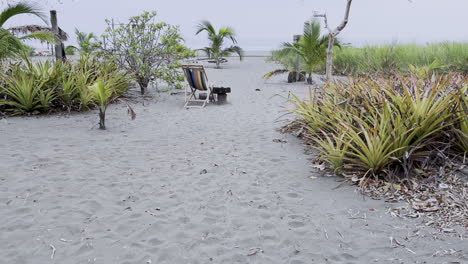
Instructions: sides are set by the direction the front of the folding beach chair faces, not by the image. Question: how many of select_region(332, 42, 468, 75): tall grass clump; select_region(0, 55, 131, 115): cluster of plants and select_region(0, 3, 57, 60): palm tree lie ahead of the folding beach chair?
1

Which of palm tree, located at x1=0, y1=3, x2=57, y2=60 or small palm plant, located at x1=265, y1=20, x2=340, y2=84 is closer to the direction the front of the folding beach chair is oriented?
the small palm plant

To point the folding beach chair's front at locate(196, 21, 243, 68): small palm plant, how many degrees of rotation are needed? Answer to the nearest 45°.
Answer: approximately 45° to its left

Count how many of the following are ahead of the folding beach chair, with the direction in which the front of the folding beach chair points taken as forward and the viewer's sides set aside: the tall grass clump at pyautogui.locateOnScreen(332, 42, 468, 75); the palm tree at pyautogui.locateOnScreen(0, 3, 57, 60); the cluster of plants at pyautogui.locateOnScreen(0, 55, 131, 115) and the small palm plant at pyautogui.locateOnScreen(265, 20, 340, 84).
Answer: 2

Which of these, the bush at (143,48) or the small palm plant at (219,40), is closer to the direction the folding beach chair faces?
the small palm plant

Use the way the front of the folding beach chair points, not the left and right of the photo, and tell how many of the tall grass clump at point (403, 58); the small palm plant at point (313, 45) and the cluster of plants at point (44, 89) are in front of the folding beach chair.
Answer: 2

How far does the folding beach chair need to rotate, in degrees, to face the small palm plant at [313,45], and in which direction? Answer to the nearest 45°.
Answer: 0° — it already faces it

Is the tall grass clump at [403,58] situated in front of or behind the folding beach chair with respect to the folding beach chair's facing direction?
in front

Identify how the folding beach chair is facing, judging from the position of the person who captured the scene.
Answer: facing away from the viewer and to the right of the viewer

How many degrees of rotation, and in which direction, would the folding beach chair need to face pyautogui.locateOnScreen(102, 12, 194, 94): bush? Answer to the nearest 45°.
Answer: approximately 90° to its left

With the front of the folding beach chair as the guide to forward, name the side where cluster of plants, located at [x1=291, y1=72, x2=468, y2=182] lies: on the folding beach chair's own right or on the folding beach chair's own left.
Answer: on the folding beach chair's own right

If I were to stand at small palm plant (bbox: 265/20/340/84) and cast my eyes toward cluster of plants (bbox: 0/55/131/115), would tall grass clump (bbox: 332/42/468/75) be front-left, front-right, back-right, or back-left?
back-left

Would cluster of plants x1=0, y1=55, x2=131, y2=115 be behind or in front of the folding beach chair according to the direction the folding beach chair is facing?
behind
